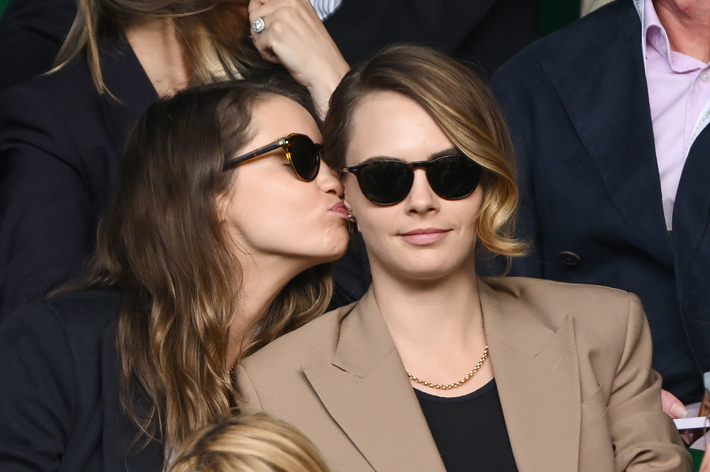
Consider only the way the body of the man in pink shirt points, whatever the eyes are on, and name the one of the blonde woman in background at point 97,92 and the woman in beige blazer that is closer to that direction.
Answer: the woman in beige blazer

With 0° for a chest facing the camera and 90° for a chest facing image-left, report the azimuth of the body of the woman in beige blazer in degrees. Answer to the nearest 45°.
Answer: approximately 0°

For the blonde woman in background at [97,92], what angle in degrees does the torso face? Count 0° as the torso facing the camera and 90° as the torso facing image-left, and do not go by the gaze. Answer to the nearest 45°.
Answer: approximately 315°

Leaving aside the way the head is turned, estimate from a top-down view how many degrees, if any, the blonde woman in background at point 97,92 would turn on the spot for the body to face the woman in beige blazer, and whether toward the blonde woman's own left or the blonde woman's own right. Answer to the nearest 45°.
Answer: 0° — they already face them

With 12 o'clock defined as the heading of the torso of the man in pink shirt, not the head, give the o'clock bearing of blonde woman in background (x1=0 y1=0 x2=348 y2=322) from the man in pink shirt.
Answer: The blonde woman in background is roughly at 3 o'clock from the man in pink shirt.

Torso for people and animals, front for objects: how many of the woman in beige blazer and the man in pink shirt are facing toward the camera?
2

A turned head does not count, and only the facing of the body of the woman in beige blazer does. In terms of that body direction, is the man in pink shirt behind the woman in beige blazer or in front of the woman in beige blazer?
behind

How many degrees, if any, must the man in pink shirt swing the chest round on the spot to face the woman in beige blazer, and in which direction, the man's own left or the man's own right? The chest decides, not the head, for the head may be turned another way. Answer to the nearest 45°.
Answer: approximately 45° to the man's own right

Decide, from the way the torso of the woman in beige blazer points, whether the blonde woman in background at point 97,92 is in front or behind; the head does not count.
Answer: behind

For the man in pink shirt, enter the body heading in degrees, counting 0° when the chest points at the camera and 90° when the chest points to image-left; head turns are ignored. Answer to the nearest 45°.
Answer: approximately 0°
